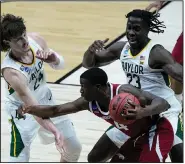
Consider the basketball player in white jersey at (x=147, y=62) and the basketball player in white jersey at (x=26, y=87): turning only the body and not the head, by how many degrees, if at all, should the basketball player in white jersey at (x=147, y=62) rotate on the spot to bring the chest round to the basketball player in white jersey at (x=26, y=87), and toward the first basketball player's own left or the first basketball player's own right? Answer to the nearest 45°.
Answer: approximately 45° to the first basketball player's own right

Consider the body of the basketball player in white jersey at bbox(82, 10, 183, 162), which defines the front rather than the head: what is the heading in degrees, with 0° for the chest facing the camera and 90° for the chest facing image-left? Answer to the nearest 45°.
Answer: approximately 45°

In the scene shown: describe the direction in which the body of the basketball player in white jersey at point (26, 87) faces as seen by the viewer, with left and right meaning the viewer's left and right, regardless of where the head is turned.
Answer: facing the viewer and to the right of the viewer

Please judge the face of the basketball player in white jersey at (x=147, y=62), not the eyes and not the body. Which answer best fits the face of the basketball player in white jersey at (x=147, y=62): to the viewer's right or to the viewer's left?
to the viewer's left

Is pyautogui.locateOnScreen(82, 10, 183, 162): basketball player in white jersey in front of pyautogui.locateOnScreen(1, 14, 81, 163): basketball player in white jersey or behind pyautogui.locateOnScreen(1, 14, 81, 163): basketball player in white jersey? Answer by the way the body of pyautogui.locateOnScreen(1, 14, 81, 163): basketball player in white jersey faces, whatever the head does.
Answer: in front

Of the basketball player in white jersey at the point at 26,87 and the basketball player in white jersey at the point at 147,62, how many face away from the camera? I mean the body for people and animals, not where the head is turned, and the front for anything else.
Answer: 0
